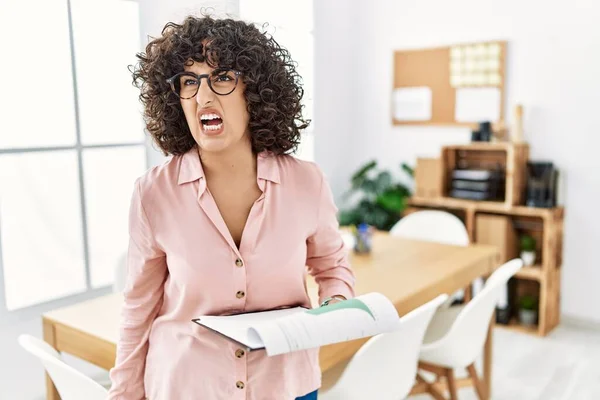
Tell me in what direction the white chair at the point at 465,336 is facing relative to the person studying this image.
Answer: facing to the left of the viewer

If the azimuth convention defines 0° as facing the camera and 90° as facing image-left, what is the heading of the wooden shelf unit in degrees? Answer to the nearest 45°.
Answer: approximately 45°

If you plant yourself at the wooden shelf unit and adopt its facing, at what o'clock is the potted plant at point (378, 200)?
The potted plant is roughly at 2 o'clock from the wooden shelf unit.

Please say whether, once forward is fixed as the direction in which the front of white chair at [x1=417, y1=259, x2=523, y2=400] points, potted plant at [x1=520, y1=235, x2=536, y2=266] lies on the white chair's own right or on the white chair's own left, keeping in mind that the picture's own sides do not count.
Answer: on the white chair's own right

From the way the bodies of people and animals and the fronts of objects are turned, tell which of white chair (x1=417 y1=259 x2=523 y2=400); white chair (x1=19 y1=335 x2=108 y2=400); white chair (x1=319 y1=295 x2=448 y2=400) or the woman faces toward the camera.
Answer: the woman

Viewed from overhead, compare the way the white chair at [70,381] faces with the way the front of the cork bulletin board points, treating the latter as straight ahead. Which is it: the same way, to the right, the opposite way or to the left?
the opposite way

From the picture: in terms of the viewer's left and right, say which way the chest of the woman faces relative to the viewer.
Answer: facing the viewer
